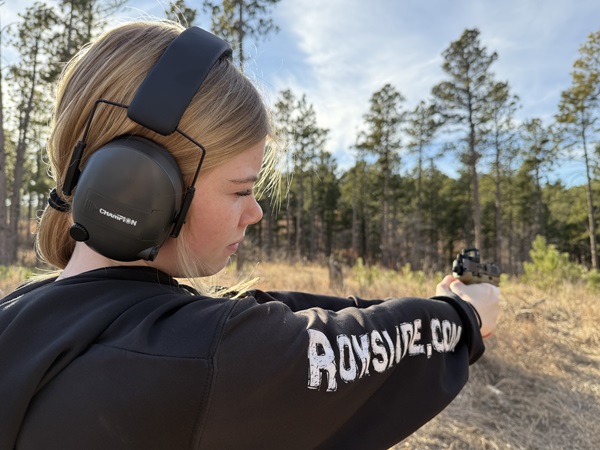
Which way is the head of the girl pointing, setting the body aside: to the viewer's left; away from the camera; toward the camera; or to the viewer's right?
to the viewer's right

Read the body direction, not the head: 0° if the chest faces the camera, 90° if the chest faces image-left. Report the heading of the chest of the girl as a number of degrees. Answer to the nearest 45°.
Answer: approximately 225°
